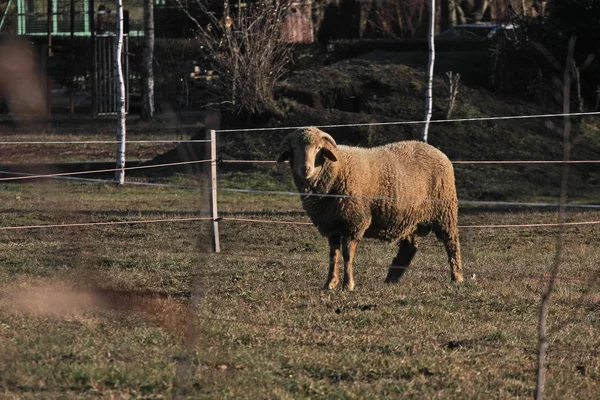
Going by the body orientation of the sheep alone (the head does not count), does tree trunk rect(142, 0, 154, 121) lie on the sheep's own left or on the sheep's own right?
on the sheep's own right

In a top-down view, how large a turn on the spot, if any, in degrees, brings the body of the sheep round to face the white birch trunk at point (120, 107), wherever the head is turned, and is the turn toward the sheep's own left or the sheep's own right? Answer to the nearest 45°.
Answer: approximately 90° to the sheep's own right

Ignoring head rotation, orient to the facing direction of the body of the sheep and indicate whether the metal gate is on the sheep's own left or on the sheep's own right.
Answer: on the sheep's own right

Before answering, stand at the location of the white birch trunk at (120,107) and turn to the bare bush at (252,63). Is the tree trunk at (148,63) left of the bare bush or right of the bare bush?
left

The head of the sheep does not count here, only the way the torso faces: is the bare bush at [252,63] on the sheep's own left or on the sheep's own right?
on the sheep's own right

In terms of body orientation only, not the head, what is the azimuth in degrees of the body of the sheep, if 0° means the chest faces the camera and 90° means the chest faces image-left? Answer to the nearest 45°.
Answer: approximately 45°
